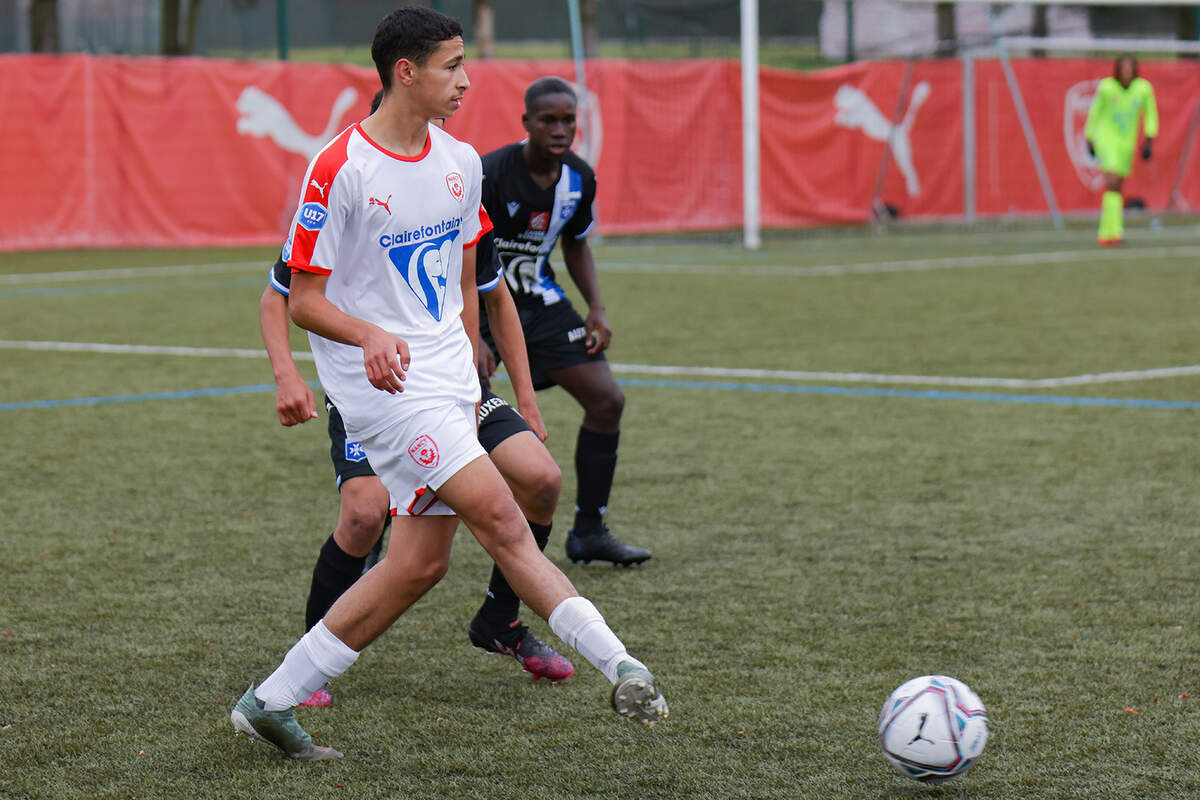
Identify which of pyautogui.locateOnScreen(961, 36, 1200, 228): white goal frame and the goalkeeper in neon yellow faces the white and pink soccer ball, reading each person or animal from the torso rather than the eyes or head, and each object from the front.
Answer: the goalkeeper in neon yellow

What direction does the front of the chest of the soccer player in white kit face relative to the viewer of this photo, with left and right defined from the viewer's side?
facing the viewer and to the right of the viewer

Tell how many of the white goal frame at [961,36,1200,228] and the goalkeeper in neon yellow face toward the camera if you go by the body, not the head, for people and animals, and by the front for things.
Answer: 2

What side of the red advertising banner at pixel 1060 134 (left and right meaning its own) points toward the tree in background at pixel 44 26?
right

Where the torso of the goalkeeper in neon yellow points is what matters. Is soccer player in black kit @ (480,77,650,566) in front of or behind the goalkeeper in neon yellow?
in front

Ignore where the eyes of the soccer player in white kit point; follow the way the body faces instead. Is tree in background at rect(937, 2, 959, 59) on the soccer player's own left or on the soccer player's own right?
on the soccer player's own left

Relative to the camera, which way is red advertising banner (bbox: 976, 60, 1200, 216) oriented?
toward the camera

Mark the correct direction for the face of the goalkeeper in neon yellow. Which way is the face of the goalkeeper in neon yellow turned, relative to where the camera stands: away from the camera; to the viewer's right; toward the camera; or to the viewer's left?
toward the camera

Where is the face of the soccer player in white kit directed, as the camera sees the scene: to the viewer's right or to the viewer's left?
to the viewer's right

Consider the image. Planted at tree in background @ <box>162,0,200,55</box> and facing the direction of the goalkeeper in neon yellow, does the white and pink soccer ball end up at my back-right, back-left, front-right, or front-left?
front-right

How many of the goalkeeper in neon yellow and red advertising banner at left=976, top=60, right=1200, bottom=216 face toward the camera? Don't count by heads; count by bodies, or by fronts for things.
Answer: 2

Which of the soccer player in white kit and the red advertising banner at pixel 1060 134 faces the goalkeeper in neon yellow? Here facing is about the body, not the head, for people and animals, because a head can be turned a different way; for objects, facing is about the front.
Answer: the red advertising banner

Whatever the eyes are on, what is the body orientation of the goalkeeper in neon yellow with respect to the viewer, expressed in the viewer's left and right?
facing the viewer
